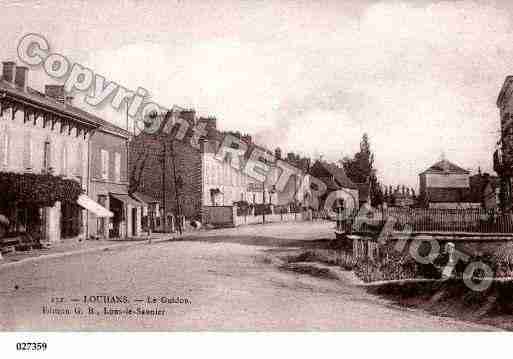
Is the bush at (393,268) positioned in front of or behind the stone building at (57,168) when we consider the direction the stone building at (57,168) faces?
in front

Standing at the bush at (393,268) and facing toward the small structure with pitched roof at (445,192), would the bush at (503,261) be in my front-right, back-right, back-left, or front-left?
front-right

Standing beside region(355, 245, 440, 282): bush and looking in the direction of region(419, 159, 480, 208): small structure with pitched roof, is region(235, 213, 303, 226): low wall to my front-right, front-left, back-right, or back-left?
front-left

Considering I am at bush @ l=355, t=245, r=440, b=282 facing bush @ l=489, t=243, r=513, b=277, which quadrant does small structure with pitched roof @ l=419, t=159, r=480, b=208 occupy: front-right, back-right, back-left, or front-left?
front-left

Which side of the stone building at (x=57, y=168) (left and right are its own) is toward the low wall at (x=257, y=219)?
left

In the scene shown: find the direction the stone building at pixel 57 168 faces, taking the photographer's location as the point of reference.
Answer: facing the viewer and to the right of the viewer

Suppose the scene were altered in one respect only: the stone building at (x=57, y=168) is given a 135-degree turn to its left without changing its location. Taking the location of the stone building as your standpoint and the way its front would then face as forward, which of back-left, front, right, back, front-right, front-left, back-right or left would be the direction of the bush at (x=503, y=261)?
back-right

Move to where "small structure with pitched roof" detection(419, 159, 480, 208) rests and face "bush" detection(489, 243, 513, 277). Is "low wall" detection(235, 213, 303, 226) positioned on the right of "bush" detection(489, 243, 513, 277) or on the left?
right

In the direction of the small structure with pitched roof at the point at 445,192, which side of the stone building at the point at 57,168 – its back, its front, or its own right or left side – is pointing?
left

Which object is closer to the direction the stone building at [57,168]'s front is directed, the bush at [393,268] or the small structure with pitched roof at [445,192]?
the bush
